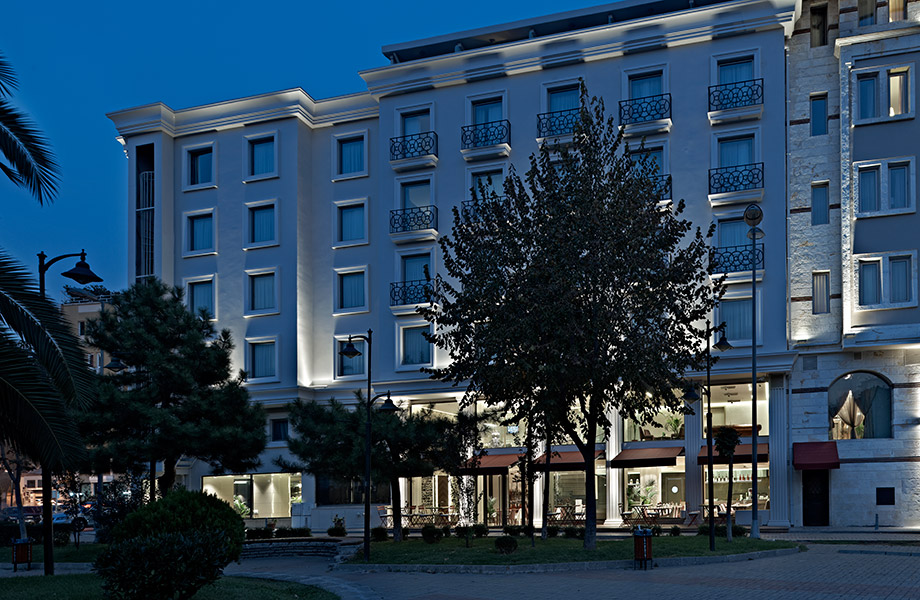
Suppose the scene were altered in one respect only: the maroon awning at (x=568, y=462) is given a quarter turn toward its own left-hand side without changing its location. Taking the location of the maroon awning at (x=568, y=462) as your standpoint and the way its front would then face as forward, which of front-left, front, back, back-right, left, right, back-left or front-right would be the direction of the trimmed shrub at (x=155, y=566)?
right

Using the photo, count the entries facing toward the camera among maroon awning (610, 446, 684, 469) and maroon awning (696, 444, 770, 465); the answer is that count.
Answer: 2

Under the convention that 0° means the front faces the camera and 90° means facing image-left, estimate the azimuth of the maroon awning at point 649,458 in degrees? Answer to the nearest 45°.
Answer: approximately 0°

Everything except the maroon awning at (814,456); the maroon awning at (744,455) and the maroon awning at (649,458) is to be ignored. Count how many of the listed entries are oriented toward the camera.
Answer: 3

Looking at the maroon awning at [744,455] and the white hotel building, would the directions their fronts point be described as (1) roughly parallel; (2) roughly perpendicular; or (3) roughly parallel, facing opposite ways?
roughly parallel

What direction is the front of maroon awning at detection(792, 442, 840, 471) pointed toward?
toward the camera

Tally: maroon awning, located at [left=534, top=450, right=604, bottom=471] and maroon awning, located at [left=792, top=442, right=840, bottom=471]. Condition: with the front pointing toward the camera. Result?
2

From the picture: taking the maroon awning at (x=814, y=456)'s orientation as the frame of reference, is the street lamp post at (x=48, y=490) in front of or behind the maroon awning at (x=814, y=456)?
in front

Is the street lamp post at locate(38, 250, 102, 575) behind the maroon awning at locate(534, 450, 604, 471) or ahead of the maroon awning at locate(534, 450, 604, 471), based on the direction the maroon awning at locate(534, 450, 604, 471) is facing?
ahead
